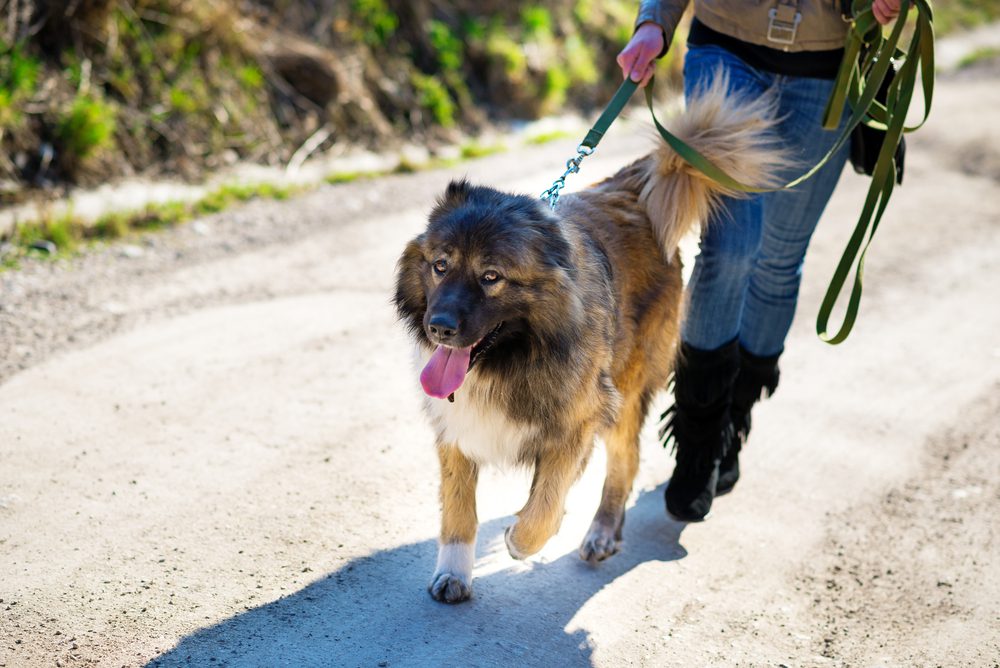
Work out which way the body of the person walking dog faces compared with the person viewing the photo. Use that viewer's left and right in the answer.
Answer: facing the viewer

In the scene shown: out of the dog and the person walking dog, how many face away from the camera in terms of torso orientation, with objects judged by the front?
0

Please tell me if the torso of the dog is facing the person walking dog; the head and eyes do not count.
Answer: no

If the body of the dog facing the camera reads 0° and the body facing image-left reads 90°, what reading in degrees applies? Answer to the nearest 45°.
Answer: approximately 45°

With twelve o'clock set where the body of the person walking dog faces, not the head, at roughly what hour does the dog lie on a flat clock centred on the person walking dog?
The dog is roughly at 1 o'clock from the person walking dog.
